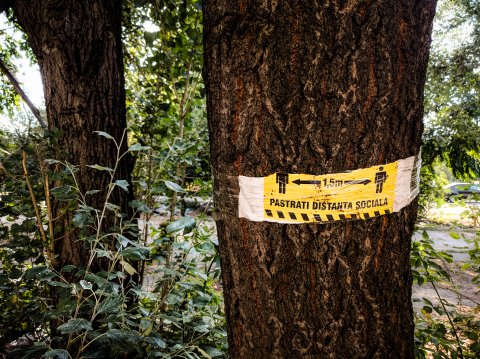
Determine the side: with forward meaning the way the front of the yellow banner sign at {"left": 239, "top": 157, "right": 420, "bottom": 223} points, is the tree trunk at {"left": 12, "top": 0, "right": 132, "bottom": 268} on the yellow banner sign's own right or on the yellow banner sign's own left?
on the yellow banner sign's own right

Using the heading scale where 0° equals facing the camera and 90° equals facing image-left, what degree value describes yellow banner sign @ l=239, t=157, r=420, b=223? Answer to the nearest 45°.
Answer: approximately 0°
